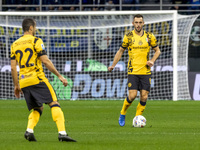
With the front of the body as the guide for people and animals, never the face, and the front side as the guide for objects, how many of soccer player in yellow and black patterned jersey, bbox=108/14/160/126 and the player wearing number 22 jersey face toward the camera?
1

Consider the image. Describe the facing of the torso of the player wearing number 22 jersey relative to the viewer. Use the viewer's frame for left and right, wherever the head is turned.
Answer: facing away from the viewer and to the right of the viewer

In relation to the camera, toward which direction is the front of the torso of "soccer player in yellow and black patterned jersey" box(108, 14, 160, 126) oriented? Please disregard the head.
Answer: toward the camera

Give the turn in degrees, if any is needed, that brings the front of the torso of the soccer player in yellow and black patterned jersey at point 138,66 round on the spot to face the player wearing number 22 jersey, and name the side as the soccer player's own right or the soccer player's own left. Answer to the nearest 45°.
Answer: approximately 45° to the soccer player's own right

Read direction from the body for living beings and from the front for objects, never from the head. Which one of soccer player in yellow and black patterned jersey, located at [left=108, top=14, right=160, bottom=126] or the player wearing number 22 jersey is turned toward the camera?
the soccer player in yellow and black patterned jersey

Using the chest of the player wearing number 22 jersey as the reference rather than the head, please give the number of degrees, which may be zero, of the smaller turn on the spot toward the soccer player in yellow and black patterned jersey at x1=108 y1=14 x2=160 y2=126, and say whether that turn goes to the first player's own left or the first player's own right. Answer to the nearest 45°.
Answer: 0° — they already face them
